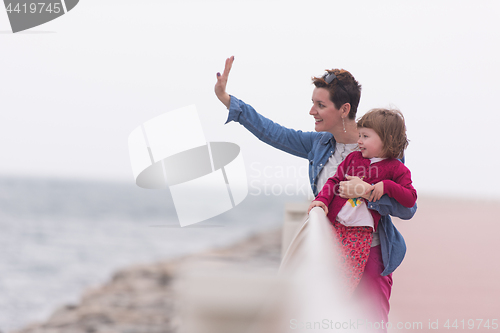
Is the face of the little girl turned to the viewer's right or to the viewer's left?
to the viewer's left

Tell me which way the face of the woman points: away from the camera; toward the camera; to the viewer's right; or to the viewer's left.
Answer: to the viewer's left

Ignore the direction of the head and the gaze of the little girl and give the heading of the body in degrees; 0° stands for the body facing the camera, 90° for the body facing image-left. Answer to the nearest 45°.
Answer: approximately 45°
